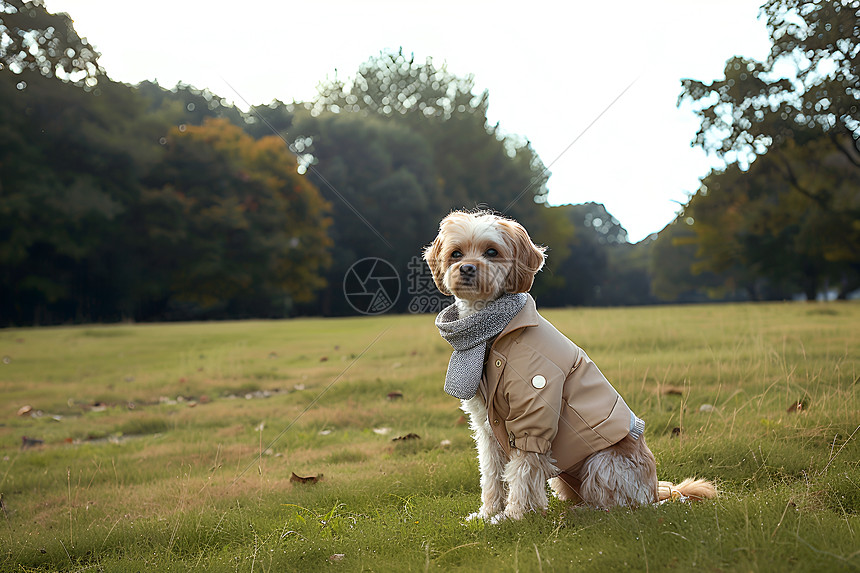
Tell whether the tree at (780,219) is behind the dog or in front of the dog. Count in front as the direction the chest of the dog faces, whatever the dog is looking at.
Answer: behind

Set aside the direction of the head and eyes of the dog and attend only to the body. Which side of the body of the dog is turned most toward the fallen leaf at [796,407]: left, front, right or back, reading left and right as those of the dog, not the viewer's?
back

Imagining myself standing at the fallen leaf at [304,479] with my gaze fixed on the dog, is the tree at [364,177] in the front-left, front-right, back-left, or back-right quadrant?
back-left

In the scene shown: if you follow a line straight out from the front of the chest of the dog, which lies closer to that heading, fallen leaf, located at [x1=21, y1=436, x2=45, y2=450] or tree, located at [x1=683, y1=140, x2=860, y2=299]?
the fallen leaf

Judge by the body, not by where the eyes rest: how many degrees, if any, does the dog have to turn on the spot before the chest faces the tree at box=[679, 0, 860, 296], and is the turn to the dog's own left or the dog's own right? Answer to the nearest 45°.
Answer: approximately 180°

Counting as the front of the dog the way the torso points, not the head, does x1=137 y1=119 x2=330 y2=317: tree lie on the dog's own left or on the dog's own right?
on the dog's own right

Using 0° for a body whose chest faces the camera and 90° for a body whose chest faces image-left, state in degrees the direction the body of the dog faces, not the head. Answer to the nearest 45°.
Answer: approximately 45°
